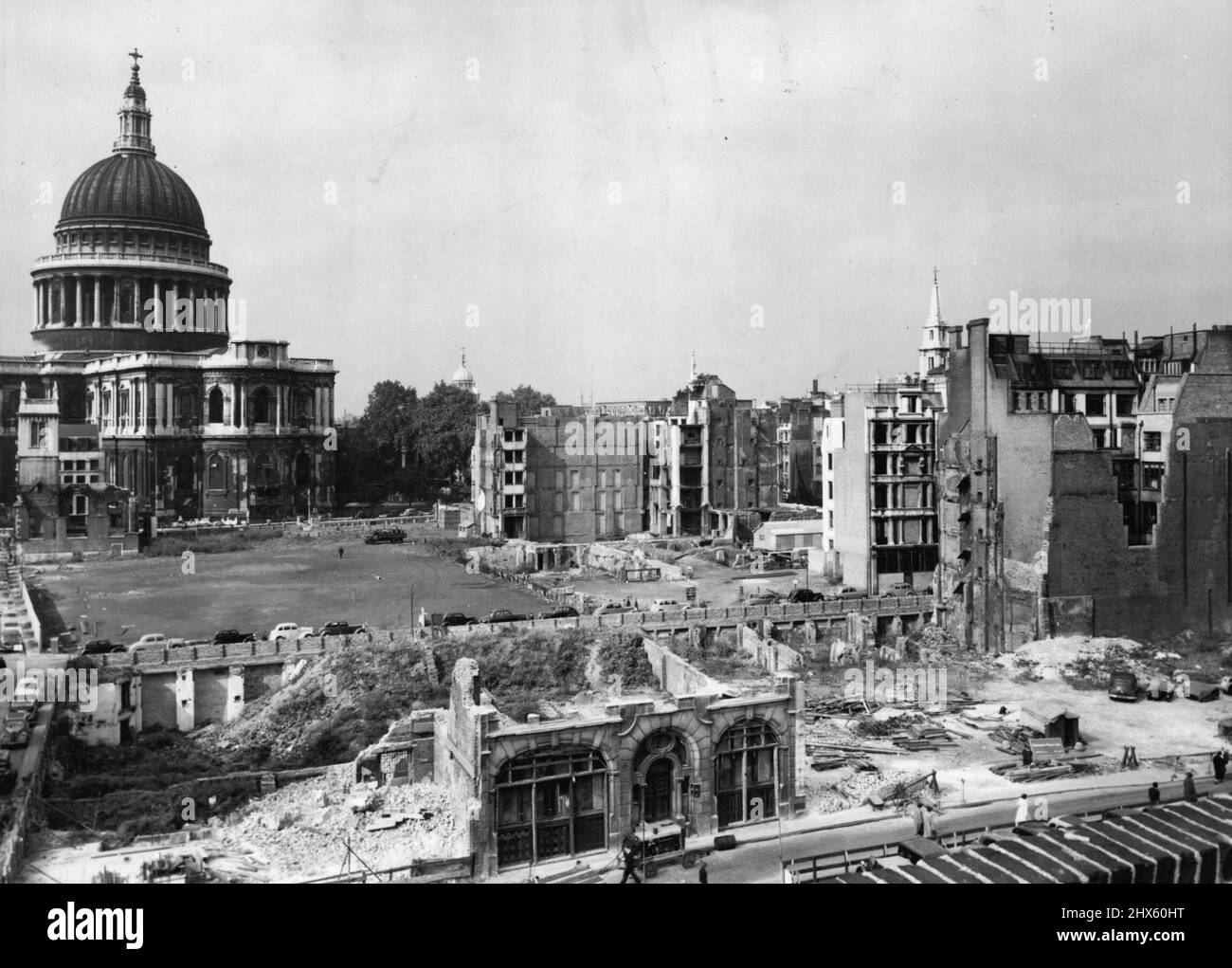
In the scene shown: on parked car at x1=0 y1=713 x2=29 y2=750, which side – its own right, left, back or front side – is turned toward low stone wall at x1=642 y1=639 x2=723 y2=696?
left

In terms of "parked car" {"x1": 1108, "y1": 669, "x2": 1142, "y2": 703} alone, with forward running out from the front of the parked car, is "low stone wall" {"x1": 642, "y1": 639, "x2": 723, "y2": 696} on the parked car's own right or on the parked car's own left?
on the parked car's own right

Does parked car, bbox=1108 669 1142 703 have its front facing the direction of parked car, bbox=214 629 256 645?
no

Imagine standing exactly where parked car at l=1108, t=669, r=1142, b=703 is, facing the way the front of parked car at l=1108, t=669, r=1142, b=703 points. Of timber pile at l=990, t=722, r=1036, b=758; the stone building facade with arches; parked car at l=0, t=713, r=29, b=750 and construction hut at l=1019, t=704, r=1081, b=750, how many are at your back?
0

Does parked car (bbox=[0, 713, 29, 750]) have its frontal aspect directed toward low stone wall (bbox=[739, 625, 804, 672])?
no

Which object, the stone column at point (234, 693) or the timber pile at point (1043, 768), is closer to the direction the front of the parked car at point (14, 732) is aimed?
the timber pile

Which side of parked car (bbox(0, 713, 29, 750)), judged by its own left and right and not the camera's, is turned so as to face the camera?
front

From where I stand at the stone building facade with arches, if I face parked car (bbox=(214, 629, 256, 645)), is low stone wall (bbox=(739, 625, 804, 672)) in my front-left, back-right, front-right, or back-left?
front-right

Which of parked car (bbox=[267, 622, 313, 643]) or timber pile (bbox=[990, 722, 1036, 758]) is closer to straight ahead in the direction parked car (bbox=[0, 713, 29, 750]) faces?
the timber pile

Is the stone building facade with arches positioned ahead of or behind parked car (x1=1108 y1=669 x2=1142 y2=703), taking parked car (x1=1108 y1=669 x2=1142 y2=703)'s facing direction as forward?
ahead

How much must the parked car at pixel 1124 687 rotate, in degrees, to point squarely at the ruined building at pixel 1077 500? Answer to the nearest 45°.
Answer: approximately 180°

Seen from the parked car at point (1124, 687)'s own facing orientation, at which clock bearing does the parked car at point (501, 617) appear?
the parked car at point (501, 617) is roughly at 3 o'clock from the parked car at point (1124, 687).

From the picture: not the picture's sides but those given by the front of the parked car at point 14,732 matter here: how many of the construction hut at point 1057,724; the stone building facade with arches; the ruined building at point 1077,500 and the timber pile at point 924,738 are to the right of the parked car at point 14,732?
0

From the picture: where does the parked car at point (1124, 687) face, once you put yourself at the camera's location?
facing the viewer

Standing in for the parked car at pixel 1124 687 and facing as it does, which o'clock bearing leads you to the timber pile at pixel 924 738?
The timber pile is roughly at 1 o'clock from the parked car.

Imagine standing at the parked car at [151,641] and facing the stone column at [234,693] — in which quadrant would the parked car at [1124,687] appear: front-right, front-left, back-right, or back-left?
front-left

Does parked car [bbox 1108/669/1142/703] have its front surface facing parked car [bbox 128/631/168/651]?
no
